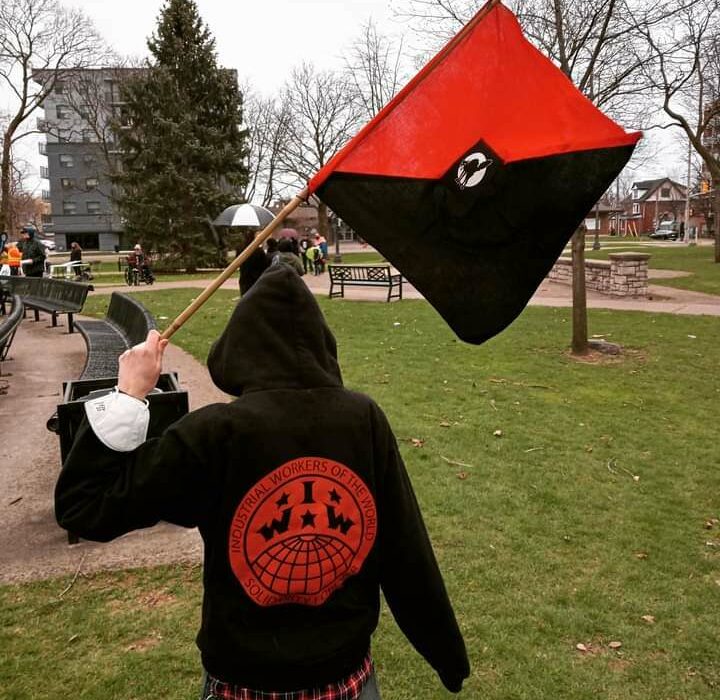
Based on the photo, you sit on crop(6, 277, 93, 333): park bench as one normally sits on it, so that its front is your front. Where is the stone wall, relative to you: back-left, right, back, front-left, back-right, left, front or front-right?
back-left

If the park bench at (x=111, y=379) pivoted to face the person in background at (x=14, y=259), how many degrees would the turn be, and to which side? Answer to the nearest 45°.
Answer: approximately 90° to its right

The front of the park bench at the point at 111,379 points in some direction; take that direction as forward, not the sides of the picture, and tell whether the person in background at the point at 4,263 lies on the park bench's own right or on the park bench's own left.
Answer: on the park bench's own right

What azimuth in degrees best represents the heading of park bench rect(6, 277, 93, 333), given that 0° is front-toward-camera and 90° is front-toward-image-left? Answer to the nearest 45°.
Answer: approximately 45°

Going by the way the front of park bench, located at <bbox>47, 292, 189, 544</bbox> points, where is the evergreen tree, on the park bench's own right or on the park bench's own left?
on the park bench's own right

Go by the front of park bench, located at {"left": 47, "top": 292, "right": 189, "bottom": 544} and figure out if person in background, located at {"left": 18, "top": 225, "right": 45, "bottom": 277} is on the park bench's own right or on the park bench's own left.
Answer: on the park bench's own right

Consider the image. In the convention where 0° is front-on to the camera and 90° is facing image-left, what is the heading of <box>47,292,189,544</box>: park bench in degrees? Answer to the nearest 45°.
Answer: approximately 90°
